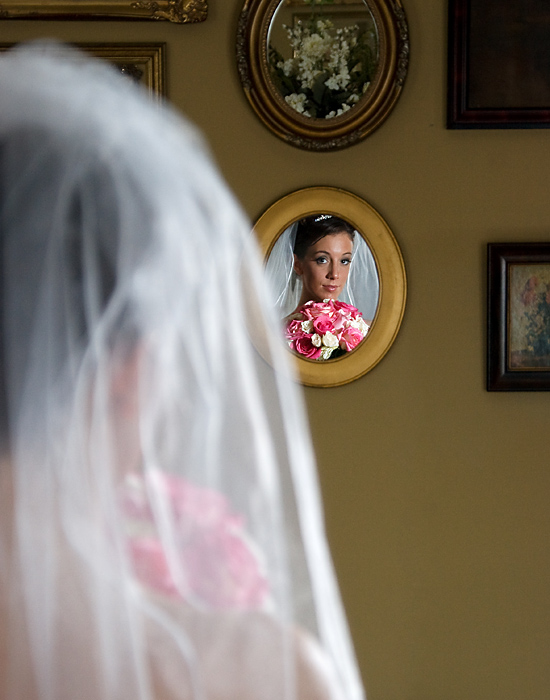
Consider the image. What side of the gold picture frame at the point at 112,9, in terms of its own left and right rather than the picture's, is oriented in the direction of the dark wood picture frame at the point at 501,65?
left

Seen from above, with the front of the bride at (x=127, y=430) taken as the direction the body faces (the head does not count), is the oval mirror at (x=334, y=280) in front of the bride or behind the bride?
in front

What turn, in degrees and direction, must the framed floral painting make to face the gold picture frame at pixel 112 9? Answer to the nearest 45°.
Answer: approximately 90° to its right

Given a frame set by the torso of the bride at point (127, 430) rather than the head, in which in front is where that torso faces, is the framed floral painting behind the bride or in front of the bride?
in front

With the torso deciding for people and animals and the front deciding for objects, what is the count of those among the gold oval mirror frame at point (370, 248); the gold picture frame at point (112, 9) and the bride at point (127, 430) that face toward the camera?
2

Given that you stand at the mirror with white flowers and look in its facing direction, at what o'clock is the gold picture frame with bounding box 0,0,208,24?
The gold picture frame is roughly at 3 o'clock from the mirror with white flowers.

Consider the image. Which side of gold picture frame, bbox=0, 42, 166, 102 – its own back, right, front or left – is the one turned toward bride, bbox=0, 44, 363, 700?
front

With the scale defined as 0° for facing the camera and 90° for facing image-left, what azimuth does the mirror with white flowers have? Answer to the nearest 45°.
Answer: approximately 0°

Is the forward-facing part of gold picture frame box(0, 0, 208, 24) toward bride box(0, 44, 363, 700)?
yes
